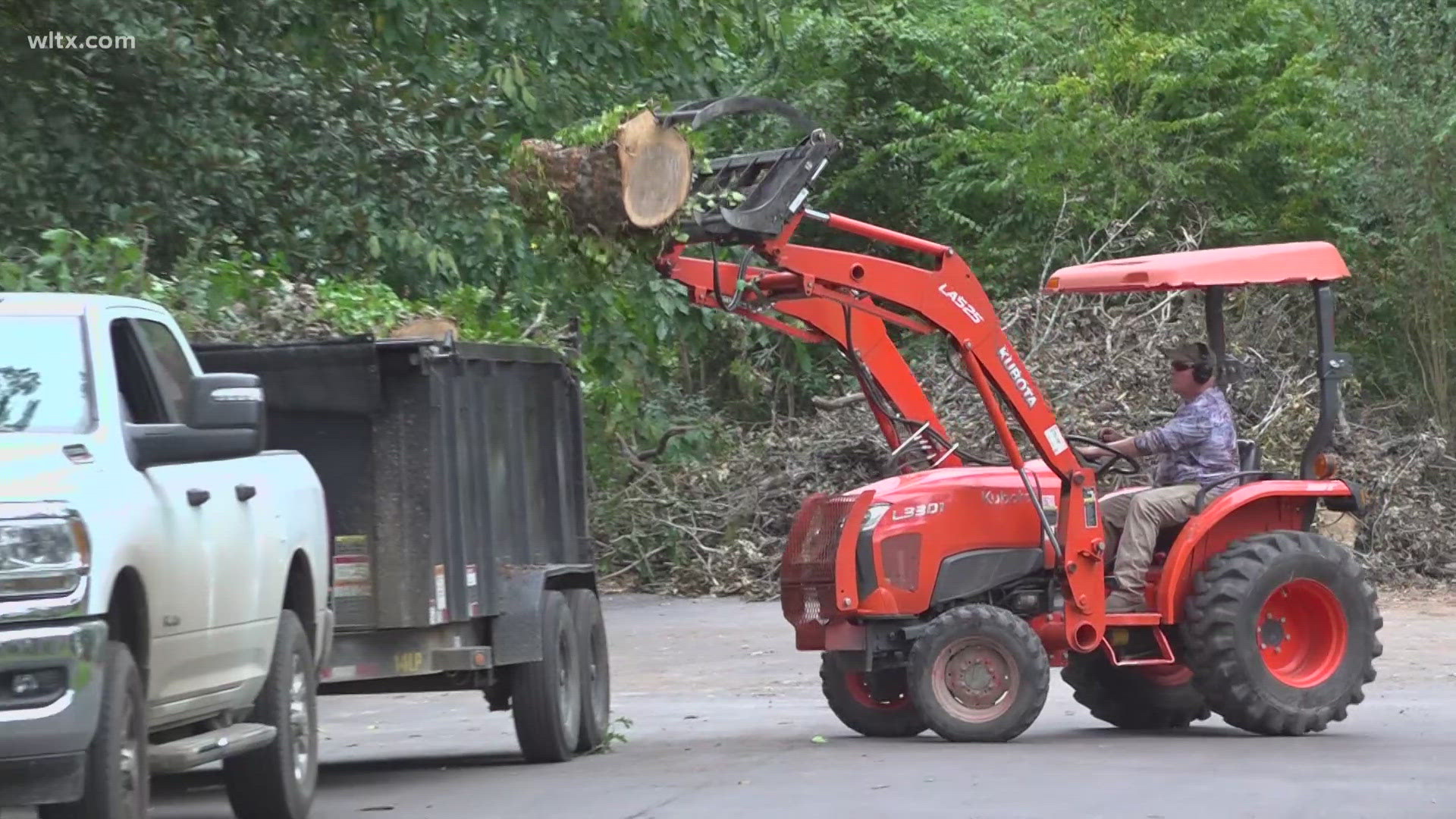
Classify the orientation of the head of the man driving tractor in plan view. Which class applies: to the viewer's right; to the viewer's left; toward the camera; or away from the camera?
to the viewer's left

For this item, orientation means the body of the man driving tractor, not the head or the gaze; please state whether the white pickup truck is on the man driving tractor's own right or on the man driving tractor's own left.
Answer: on the man driving tractor's own left

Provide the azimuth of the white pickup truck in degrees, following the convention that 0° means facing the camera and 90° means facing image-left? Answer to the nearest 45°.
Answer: approximately 0°

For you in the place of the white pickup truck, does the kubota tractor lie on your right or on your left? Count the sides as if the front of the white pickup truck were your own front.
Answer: on your left

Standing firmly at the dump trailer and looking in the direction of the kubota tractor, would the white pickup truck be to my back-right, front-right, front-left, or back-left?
back-right

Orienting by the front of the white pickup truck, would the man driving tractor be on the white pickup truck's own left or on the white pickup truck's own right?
on the white pickup truck's own left

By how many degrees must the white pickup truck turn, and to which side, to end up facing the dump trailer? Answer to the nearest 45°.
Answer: approximately 135° to its left

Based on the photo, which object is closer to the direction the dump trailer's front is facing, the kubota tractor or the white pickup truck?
the white pickup truck

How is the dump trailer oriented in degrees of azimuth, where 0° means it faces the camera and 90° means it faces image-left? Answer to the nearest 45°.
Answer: approximately 45°

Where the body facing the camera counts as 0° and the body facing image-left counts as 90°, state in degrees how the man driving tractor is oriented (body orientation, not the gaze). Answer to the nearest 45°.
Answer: approximately 90°

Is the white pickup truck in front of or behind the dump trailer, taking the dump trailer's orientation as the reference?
in front
